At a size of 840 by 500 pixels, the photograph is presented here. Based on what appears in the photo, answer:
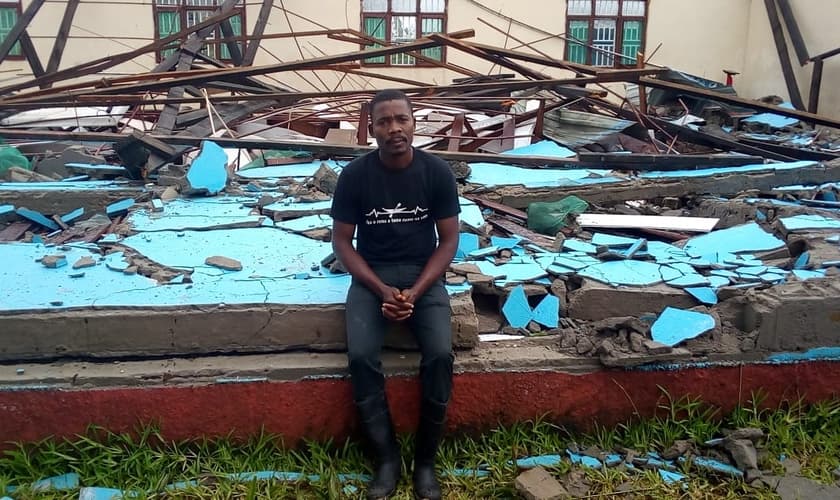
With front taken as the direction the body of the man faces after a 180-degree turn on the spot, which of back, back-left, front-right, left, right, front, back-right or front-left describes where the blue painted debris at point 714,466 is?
right

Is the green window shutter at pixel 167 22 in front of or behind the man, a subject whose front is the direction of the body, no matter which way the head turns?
behind

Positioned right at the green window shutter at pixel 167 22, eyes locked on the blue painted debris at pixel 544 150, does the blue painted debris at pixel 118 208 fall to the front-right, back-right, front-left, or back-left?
front-right

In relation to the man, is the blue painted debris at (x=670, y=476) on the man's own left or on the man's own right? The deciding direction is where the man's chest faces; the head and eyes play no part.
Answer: on the man's own left

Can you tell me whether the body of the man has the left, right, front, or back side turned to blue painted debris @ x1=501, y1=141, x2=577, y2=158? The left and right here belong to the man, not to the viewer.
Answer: back

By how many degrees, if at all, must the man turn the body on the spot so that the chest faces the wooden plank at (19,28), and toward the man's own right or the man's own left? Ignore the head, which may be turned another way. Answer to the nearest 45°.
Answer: approximately 135° to the man's own right

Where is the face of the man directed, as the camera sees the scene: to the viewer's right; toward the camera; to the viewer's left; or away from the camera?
toward the camera

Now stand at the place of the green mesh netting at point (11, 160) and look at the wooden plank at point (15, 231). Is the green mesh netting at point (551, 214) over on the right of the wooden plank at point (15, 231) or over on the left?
left

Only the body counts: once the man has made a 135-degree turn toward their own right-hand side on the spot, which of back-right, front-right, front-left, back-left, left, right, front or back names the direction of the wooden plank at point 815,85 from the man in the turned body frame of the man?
right

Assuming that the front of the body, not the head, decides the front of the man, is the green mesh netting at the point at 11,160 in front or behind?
behind

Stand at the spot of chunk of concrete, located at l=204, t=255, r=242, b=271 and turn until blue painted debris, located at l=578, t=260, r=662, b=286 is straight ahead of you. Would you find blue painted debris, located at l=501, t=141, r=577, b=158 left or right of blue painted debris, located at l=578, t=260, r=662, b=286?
left

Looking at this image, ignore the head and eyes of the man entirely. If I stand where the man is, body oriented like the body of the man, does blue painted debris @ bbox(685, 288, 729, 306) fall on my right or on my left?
on my left

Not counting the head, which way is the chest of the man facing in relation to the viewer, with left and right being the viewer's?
facing the viewer

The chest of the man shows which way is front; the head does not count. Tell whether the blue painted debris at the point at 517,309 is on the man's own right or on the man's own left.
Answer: on the man's own left

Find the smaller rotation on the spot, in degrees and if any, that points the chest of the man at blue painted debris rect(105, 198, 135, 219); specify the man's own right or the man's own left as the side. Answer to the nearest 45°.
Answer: approximately 135° to the man's own right
